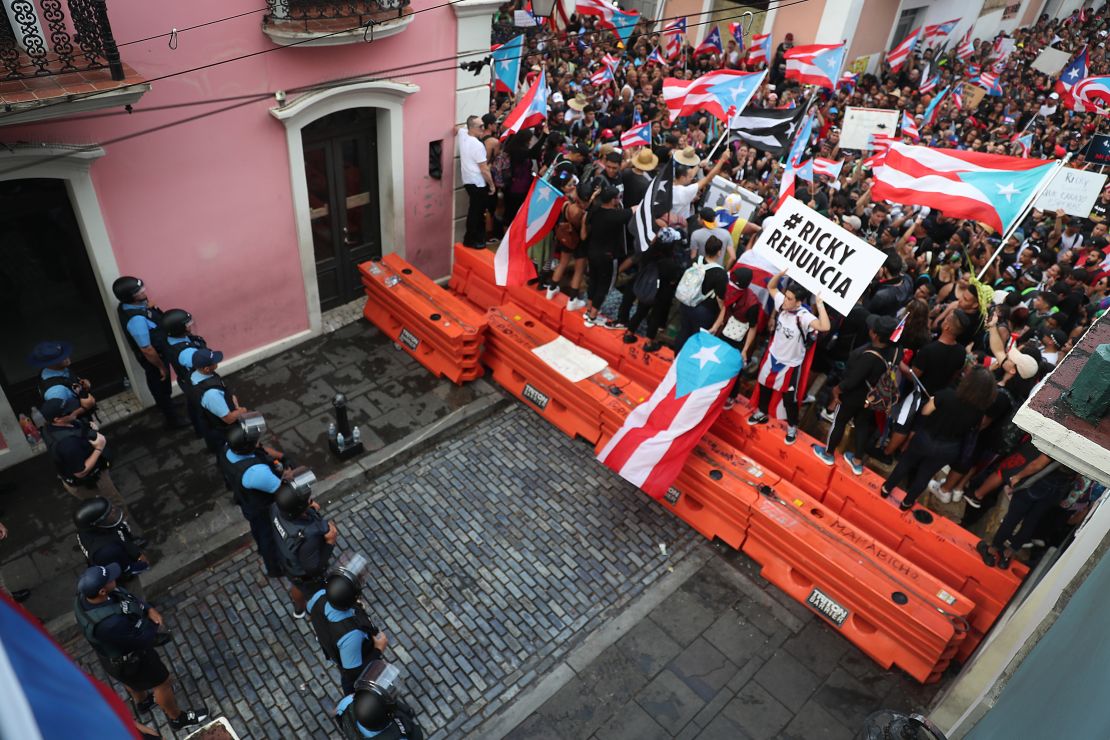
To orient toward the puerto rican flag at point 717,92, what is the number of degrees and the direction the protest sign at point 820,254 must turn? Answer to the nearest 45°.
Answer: approximately 135° to its right

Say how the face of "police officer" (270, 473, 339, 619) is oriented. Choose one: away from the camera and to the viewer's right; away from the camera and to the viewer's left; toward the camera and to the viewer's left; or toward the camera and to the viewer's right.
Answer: away from the camera and to the viewer's right

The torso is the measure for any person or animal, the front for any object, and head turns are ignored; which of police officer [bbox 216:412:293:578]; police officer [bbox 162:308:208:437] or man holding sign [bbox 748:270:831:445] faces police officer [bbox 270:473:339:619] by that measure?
the man holding sign

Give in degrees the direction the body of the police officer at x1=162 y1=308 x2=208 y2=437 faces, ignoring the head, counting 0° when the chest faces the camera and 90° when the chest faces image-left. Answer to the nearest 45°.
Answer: approximately 225°

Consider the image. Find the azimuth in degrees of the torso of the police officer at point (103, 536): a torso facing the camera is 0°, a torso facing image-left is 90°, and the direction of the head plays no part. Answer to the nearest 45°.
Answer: approximately 270°

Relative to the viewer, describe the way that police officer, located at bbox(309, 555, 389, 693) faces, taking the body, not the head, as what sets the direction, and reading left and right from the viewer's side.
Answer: facing away from the viewer and to the right of the viewer

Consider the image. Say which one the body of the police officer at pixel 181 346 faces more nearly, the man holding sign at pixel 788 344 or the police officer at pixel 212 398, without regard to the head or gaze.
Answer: the man holding sign

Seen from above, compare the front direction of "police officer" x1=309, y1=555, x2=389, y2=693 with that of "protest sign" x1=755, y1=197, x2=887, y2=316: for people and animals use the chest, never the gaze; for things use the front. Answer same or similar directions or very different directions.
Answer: very different directions

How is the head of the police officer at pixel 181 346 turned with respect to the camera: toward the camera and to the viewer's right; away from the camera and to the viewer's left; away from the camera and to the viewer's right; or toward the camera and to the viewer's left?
away from the camera and to the viewer's right

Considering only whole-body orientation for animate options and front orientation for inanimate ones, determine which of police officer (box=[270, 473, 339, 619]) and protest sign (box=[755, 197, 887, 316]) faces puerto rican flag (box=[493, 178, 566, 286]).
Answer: the police officer

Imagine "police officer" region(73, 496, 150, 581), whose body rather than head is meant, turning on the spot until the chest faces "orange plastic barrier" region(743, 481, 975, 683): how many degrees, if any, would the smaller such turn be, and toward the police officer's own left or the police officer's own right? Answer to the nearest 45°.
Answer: approximately 45° to the police officer's own right

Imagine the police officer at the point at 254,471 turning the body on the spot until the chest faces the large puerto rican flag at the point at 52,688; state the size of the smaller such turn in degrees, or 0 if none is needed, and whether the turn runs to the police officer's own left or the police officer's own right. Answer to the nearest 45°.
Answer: approximately 135° to the police officer's own right

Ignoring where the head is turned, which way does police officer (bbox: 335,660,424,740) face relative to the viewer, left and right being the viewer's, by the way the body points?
facing away from the viewer and to the right of the viewer
